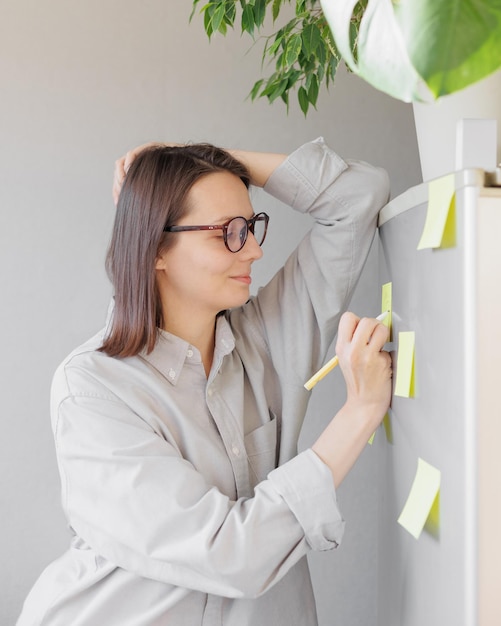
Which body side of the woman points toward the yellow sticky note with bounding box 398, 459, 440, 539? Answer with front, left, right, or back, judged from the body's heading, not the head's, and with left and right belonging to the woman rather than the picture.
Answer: front

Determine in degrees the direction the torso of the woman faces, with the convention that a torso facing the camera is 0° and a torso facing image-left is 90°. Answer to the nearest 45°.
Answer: approximately 315°

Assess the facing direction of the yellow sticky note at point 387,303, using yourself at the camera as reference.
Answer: facing to the left of the viewer

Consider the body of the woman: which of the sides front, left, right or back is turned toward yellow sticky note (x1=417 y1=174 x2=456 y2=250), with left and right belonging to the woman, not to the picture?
front

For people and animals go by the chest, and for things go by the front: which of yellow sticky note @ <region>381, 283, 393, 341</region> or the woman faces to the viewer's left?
the yellow sticky note

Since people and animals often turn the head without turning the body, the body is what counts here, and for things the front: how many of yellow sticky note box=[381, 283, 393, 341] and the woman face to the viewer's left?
1

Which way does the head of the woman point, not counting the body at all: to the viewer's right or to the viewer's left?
to the viewer's right

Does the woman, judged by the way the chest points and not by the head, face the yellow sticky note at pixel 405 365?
yes

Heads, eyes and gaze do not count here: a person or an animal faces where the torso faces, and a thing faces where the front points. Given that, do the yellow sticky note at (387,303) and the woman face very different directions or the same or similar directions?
very different directions
